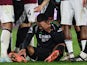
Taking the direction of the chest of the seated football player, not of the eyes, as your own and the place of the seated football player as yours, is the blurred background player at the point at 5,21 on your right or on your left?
on your right

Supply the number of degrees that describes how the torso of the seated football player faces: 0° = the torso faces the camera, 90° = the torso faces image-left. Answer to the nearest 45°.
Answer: approximately 0°

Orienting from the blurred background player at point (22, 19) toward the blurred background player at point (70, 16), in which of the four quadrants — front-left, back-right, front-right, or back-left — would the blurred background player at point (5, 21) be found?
back-right

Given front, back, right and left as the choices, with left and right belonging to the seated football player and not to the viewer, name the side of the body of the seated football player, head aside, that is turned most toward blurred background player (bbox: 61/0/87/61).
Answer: left
